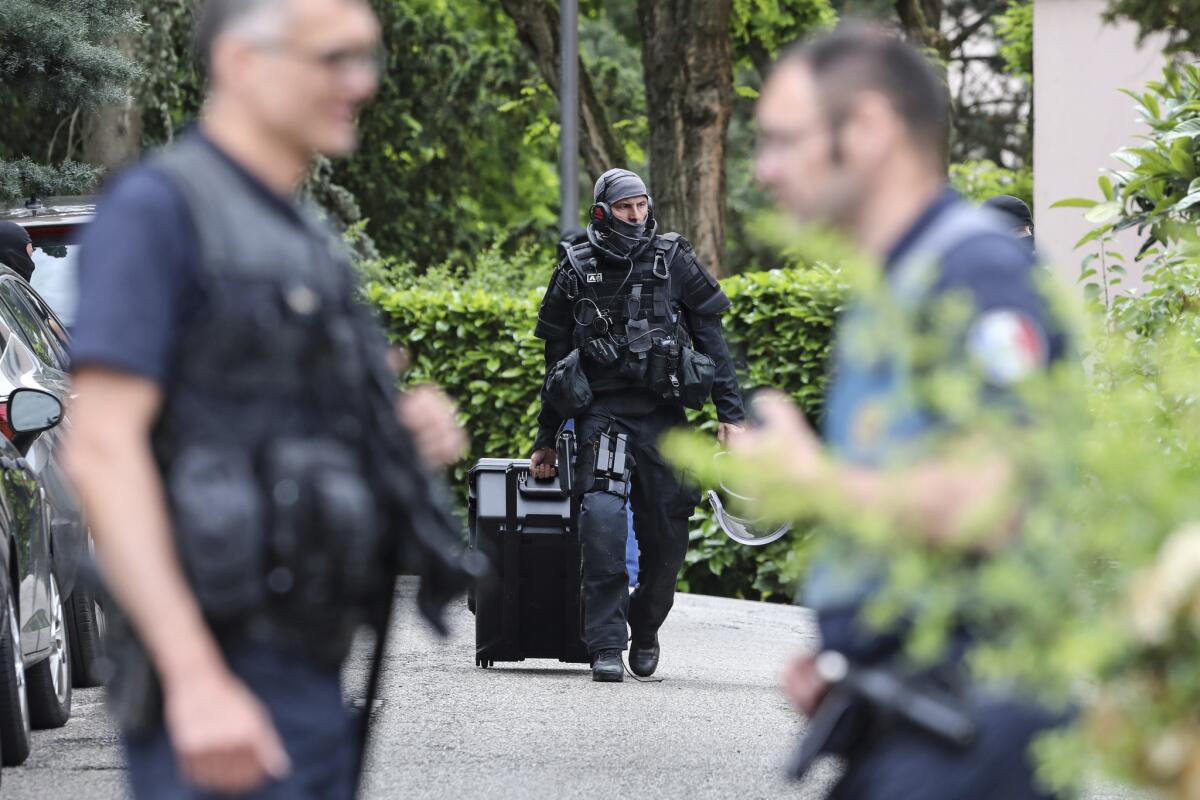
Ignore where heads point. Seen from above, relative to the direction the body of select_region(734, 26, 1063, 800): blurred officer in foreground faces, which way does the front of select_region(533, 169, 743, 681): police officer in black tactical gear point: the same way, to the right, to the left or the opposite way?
to the left

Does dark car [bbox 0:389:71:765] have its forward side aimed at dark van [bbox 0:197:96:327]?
yes

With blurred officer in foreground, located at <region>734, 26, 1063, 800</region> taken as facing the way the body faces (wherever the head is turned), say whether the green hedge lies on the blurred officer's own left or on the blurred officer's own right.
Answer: on the blurred officer's own right

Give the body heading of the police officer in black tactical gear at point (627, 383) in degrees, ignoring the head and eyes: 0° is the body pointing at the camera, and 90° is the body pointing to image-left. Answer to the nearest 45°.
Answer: approximately 0°

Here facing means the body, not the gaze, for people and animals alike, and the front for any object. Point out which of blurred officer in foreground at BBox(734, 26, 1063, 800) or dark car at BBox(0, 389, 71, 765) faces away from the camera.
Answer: the dark car

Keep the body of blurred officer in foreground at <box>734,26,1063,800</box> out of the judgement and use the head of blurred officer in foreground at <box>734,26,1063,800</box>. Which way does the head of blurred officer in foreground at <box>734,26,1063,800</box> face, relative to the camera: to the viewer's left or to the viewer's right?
to the viewer's left

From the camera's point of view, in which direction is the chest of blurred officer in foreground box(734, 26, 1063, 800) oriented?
to the viewer's left

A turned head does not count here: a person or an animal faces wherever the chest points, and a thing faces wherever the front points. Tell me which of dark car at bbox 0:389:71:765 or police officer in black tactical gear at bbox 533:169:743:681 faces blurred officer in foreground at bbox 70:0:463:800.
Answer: the police officer in black tactical gear
